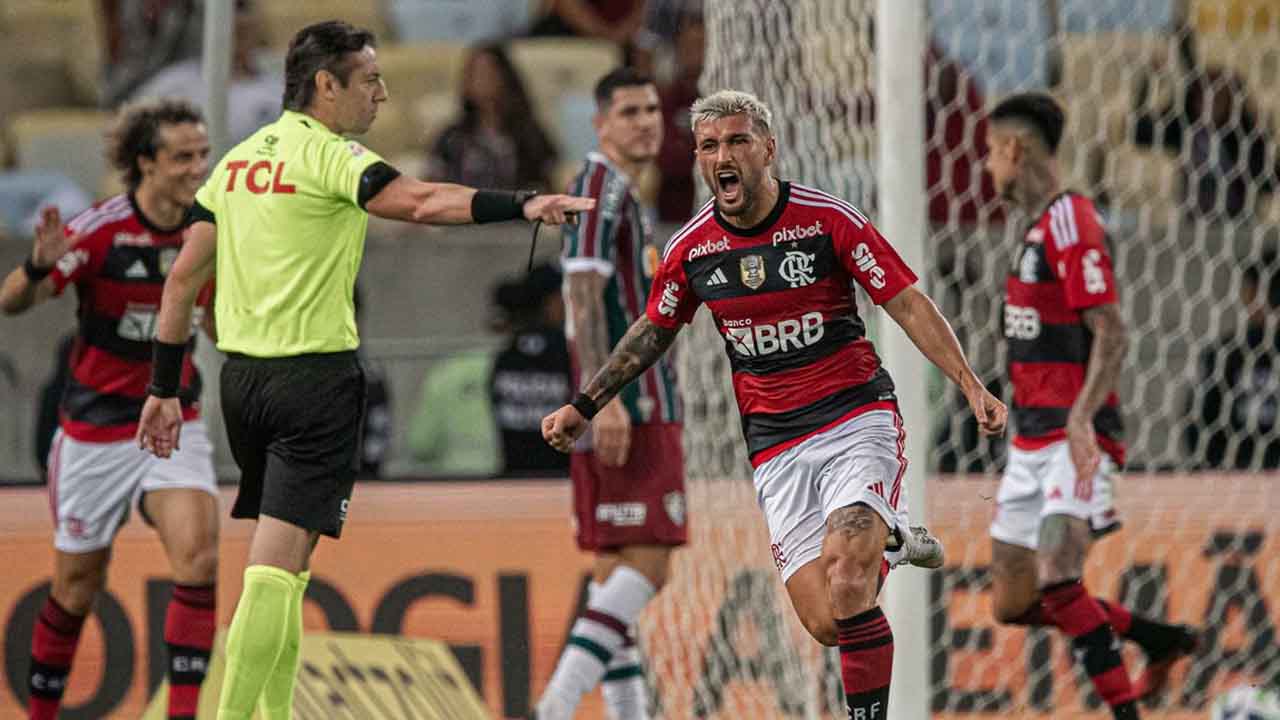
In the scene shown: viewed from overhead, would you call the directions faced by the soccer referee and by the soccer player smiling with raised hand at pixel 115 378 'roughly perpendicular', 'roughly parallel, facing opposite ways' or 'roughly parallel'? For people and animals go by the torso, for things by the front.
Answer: roughly perpendicular

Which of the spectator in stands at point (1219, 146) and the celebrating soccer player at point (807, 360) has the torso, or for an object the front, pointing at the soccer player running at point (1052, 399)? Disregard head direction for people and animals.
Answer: the spectator in stands

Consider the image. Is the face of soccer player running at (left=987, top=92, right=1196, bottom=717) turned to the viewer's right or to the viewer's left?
to the viewer's left

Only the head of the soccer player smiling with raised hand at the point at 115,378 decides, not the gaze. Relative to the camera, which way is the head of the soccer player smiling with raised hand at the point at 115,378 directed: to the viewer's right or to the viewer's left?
to the viewer's right

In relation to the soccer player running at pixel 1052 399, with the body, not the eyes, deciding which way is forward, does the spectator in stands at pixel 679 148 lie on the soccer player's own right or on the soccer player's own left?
on the soccer player's own right

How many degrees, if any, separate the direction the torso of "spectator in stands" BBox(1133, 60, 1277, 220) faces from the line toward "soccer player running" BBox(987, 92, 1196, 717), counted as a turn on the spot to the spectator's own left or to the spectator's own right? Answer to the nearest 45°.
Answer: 0° — they already face them

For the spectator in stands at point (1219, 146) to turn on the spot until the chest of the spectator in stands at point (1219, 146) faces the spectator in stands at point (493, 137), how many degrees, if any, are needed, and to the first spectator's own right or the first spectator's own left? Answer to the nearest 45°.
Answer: approximately 90° to the first spectator's own right
